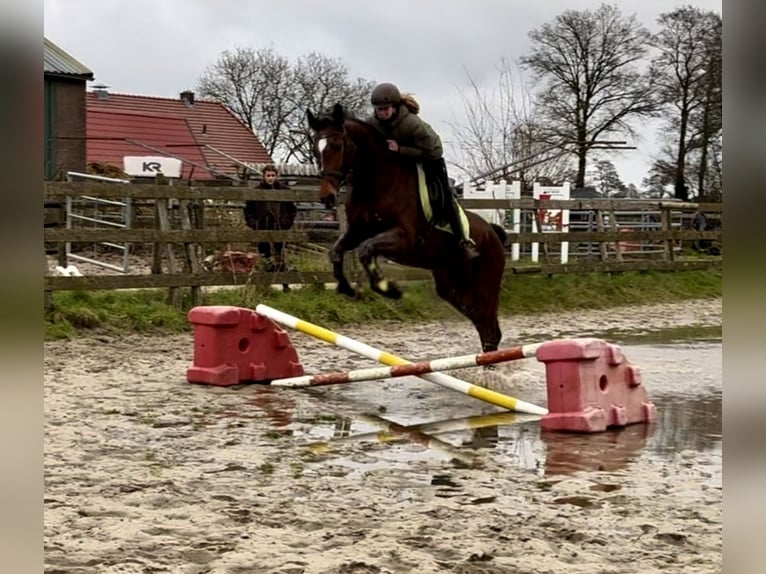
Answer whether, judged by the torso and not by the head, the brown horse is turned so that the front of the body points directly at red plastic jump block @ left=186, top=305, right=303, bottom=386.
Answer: no

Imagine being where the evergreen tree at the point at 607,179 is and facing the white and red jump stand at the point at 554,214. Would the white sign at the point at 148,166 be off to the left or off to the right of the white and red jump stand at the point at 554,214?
right

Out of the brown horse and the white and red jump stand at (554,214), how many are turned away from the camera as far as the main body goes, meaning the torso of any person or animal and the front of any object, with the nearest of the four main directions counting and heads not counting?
0

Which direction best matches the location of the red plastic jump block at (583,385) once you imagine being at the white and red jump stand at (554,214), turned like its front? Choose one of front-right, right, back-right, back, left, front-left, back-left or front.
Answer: front

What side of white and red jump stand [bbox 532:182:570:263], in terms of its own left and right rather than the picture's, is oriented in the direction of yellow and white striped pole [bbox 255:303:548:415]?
front

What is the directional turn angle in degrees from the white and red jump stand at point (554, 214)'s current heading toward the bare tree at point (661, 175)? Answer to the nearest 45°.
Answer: approximately 135° to its left

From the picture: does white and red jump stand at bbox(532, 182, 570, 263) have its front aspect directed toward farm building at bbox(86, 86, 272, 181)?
no

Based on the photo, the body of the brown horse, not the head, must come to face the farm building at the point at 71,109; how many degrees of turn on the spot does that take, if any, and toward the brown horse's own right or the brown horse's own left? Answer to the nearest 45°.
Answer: approximately 90° to the brown horse's own right

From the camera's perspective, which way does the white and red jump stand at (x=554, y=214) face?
toward the camera

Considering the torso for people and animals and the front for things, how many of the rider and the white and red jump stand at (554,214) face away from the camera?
0

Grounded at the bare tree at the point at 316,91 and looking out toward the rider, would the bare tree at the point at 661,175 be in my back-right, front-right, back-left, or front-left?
front-left

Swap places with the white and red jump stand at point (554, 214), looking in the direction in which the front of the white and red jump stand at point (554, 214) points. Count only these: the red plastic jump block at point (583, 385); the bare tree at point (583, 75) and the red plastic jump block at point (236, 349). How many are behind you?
1

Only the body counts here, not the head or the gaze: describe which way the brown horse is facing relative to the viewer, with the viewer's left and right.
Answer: facing the viewer and to the left of the viewer

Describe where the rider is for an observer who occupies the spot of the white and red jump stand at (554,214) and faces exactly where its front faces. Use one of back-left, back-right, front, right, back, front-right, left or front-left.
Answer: front

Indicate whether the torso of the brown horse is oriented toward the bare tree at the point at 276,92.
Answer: no

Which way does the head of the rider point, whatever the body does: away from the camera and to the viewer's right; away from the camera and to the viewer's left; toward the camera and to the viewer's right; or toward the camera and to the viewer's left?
toward the camera and to the viewer's left

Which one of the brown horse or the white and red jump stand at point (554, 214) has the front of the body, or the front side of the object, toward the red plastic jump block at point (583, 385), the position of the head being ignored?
the white and red jump stand
